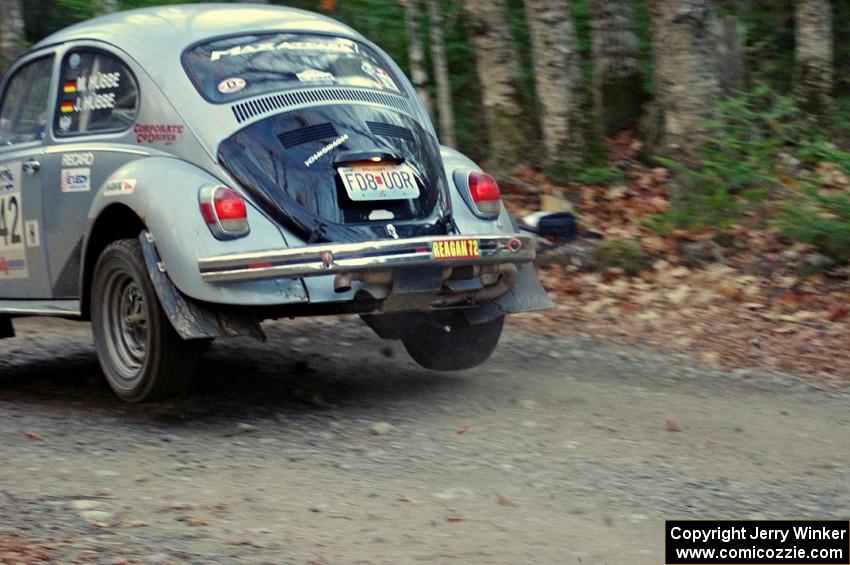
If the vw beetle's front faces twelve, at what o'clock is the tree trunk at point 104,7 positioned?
The tree trunk is roughly at 1 o'clock from the vw beetle.

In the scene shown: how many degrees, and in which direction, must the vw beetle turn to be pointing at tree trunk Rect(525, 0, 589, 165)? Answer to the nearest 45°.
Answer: approximately 90° to its right

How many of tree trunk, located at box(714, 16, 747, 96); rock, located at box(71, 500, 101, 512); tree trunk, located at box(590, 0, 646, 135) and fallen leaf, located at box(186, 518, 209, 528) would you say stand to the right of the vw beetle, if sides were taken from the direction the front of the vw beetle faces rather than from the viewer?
2

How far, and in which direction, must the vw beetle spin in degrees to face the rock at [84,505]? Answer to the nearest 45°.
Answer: approximately 135° to its left

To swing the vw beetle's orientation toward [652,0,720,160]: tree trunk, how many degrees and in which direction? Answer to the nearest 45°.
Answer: approximately 90° to its right

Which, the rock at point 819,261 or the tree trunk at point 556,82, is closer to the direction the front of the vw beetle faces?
the tree trunk

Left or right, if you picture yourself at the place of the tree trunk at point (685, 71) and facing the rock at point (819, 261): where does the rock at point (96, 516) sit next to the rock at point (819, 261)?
right

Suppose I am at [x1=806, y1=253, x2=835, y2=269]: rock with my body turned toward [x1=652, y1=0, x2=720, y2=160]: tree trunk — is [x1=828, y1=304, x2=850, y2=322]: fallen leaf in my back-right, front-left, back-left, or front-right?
back-left

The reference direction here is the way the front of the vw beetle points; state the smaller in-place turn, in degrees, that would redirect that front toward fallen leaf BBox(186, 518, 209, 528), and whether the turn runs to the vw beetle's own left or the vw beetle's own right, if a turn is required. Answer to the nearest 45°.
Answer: approximately 135° to the vw beetle's own left
